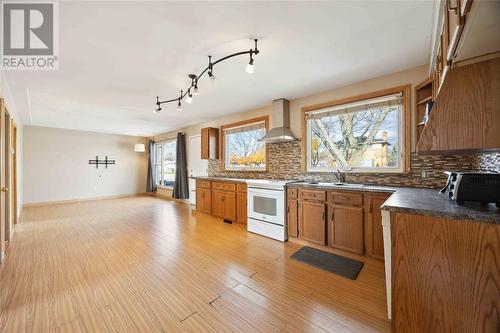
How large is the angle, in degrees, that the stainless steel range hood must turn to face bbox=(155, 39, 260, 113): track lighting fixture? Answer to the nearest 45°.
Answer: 0° — it already faces it

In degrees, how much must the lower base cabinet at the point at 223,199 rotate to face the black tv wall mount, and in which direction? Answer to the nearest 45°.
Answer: approximately 90° to its right

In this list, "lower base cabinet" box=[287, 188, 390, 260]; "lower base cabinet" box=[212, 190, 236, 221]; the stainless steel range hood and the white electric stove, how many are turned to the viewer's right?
0

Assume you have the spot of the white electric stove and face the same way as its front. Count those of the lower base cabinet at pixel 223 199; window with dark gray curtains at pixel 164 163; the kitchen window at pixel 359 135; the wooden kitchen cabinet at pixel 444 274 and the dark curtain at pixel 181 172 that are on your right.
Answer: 3

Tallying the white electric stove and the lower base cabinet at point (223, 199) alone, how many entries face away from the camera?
0

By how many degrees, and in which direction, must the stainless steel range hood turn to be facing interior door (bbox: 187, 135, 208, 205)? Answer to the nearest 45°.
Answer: approximately 90° to its right

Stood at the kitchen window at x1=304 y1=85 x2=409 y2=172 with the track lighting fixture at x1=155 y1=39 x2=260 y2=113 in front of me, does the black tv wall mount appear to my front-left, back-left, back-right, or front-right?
front-right

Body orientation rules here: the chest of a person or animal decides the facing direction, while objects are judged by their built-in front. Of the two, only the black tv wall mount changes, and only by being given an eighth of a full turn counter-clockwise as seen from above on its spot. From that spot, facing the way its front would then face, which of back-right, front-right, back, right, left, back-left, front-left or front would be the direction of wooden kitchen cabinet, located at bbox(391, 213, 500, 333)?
front-right

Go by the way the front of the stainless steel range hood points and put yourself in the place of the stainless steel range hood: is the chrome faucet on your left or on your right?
on your left

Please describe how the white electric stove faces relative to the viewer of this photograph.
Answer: facing the viewer and to the left of the viewer

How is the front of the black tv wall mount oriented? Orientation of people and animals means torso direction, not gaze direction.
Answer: toward the camera

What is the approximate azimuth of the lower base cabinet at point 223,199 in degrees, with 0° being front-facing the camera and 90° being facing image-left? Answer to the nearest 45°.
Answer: approximately 45°

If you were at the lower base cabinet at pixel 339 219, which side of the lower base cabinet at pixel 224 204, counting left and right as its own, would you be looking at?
left

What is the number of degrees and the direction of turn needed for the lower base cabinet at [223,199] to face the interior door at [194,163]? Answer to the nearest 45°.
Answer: approximately 90° to its right

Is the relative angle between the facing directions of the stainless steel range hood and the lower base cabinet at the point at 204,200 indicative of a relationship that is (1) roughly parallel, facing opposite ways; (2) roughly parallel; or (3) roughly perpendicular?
roughly parallel

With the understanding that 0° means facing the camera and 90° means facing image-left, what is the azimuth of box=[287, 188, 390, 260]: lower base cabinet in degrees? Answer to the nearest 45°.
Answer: approximately 45°

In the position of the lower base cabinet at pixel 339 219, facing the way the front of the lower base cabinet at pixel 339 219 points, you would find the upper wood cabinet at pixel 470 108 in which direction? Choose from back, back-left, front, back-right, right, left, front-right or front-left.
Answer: left
